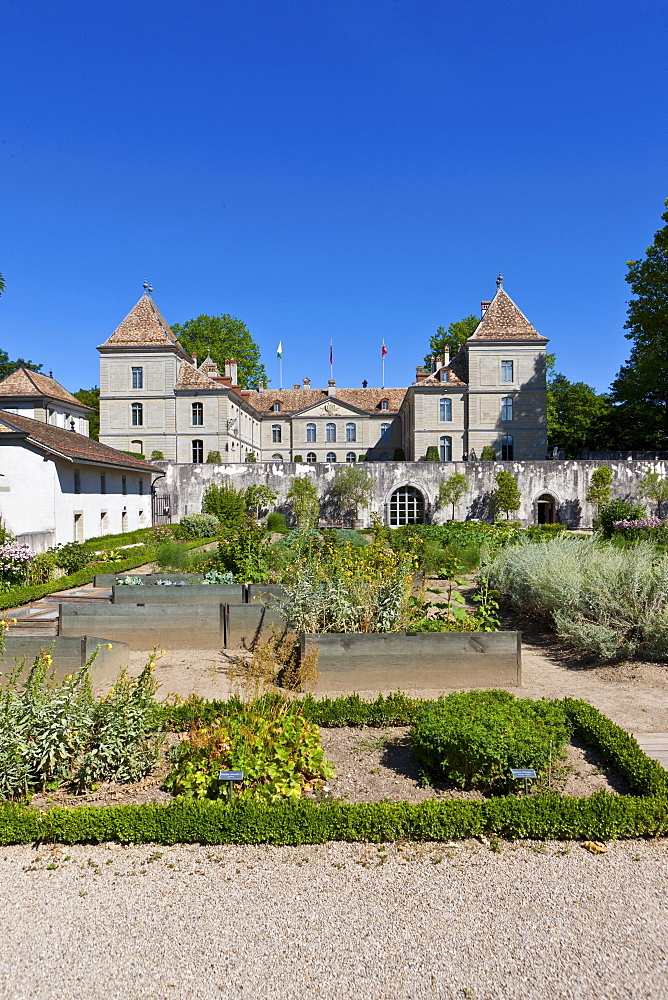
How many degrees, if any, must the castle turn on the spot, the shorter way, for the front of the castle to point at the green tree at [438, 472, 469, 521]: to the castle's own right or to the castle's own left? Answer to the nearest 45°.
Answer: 0° — it already faces it

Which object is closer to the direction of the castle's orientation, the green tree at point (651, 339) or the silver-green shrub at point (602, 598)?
the silver-green shrub

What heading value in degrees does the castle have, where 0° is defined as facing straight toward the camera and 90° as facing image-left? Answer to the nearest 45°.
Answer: approximately 0°

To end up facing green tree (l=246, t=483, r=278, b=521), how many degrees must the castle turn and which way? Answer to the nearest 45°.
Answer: approximately 45° to its right

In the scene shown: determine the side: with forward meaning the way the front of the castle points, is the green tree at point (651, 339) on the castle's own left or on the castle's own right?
on the castle's own left

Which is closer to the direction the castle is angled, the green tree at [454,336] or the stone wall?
the stone wall

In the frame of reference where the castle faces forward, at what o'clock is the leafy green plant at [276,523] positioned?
The leafy green plant is roughly at 1 o'clock from the castle.
